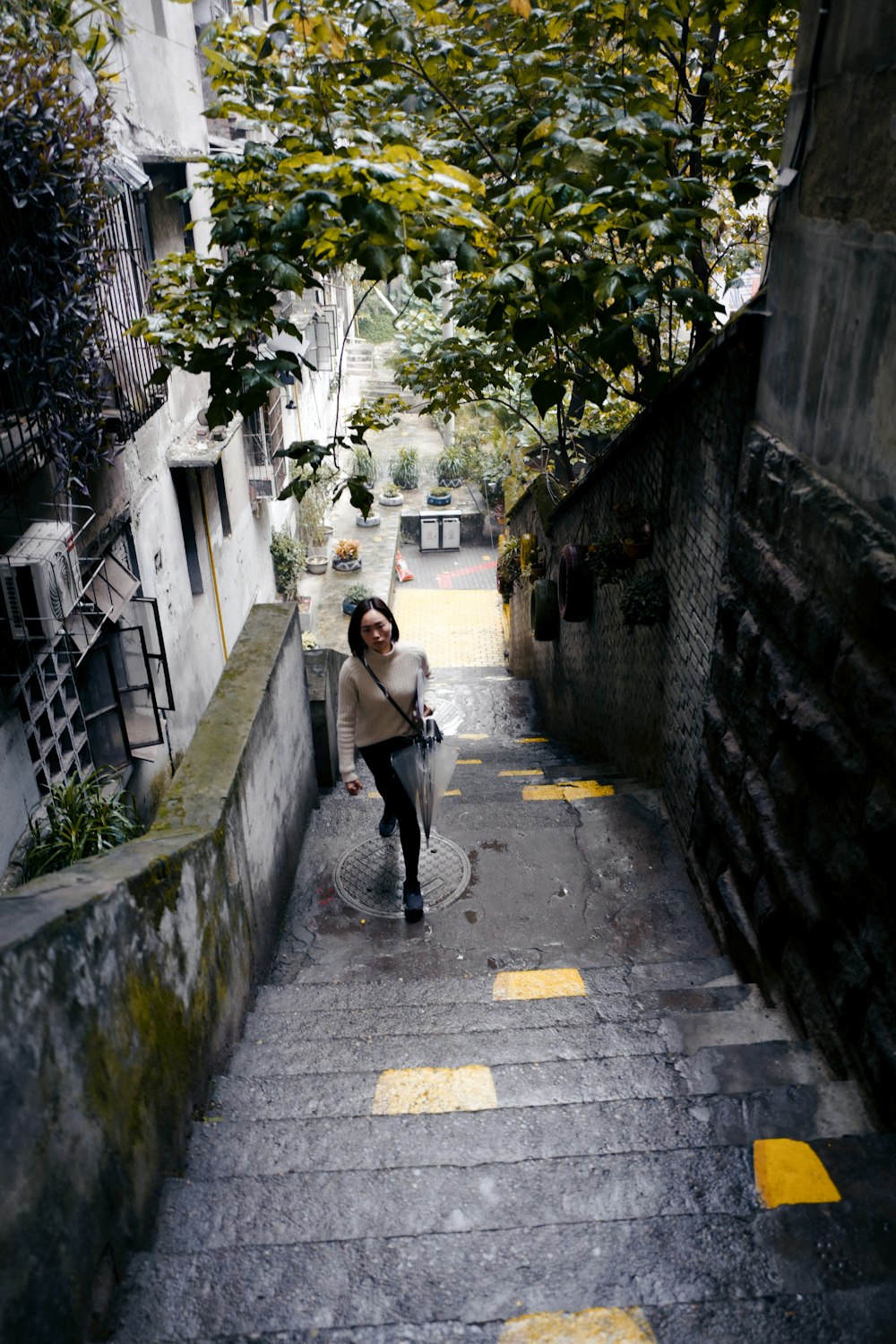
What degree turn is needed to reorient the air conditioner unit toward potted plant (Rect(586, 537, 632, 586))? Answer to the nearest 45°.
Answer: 0° — it already faces it

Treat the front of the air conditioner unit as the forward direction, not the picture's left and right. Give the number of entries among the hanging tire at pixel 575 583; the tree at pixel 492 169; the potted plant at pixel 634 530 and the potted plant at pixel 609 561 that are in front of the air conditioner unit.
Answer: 4

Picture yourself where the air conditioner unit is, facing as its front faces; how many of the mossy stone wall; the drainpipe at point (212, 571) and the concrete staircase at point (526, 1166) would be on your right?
2

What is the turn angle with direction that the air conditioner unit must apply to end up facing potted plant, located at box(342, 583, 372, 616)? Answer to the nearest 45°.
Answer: approximately 45° to its left

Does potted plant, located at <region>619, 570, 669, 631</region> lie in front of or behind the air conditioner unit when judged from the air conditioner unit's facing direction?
in front

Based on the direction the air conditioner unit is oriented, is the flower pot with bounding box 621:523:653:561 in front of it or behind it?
in front

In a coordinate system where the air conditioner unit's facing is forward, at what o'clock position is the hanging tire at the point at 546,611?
The hanging tire is roughly at 11 o'clock from the air conditioner unit.

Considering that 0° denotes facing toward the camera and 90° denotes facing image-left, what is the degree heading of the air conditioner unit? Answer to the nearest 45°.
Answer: approximately 270°

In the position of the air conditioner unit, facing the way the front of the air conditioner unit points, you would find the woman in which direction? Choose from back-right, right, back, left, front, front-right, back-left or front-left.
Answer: front-right
